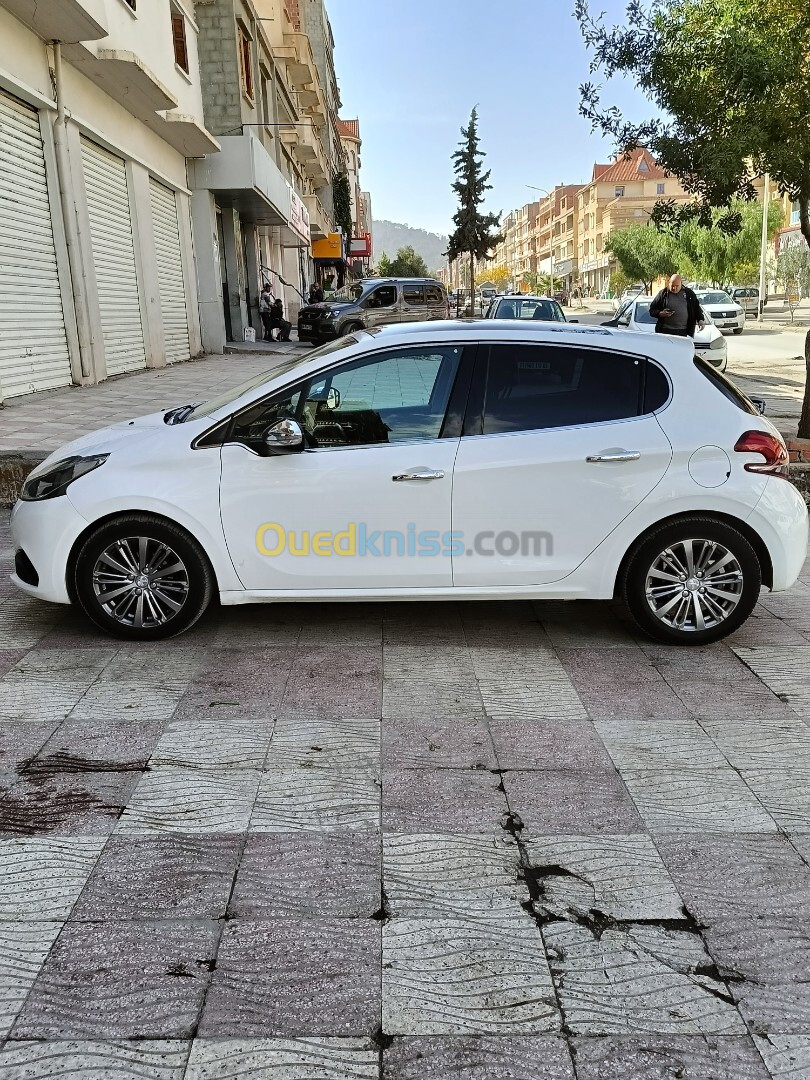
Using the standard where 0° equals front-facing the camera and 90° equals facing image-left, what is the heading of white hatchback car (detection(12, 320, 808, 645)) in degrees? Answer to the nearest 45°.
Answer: approximately 90°

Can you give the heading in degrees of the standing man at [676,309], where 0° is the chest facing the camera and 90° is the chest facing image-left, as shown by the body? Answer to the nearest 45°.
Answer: approximately 0°

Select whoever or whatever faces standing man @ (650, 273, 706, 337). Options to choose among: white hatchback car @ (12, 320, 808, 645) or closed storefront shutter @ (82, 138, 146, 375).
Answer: the closed storefront shutter

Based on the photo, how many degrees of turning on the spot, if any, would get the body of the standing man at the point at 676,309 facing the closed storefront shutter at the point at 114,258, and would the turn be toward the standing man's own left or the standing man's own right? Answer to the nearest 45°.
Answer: approximately 90° to the standing man's own right

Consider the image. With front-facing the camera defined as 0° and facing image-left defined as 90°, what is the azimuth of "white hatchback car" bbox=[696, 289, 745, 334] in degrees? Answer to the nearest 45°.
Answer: approximately 315°

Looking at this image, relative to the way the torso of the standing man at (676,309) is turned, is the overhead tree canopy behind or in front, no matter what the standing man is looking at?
in front

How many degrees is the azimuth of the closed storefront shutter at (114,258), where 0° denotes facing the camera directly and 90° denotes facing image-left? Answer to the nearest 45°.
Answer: approximately 315°

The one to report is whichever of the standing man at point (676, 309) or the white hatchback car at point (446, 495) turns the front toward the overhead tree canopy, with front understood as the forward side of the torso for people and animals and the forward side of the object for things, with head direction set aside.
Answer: the standing man

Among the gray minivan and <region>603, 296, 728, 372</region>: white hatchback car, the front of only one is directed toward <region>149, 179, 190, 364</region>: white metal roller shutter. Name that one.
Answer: the gray minivan

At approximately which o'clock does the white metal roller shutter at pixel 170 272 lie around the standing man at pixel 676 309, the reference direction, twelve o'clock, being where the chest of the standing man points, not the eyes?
The white metal roller shutter is roughly at 4 o'clock from the standing man.
